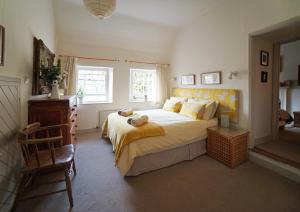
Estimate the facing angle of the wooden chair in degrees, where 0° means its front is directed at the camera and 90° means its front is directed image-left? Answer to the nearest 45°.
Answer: approximately 270°

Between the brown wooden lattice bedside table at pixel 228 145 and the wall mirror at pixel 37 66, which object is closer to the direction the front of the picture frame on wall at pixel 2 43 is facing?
the brown wooden lattice bedside table

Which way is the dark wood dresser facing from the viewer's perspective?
to the viewer's right

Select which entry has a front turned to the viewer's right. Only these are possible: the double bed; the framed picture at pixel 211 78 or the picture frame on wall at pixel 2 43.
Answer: the picture frame on wall

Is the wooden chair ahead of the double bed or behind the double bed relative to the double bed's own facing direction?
ahead

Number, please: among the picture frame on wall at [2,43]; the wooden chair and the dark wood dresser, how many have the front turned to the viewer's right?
3

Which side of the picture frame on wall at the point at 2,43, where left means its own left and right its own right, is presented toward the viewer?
right

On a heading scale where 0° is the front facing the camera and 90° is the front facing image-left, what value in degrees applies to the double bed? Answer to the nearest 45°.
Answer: approximately 45°

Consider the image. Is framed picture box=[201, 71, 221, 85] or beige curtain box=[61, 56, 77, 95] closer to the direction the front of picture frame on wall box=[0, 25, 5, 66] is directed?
the framed picture
